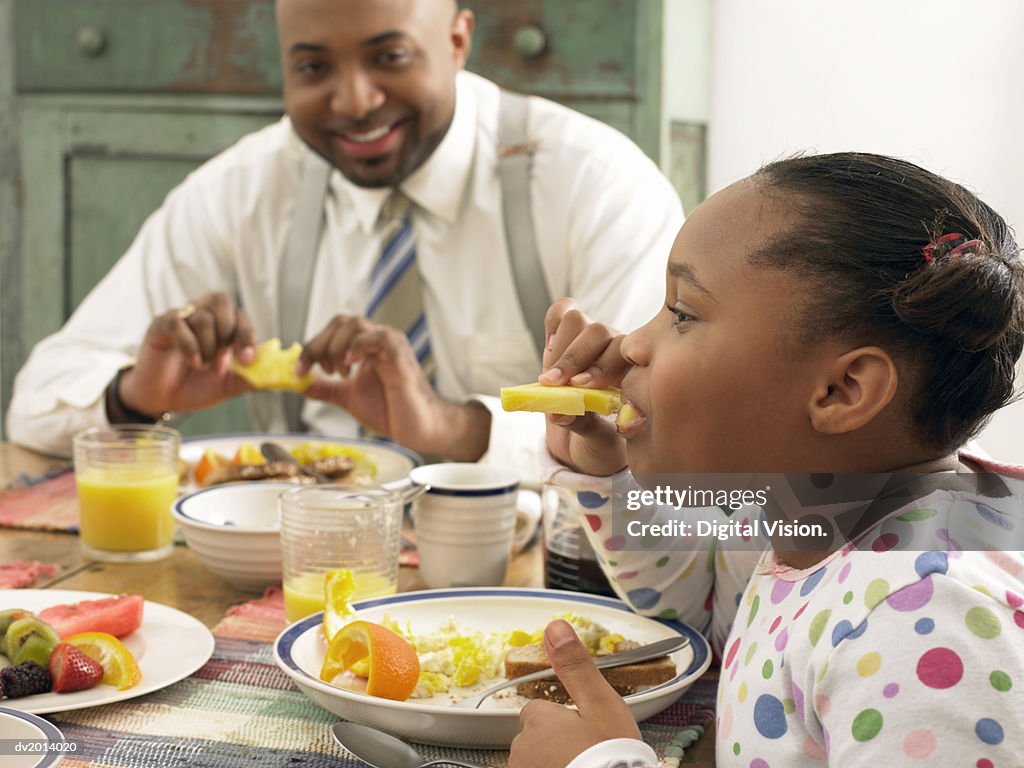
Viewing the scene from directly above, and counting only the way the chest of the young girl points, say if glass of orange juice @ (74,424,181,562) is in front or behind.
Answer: in front

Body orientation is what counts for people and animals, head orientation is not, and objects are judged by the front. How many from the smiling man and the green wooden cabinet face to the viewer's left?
0

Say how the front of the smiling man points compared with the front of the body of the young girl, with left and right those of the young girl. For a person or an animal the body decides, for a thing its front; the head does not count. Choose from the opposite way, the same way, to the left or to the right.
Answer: to the left

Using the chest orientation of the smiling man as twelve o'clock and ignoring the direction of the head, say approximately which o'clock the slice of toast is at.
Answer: The slice of toast is roughly at 12 o'clock from the smiling man.

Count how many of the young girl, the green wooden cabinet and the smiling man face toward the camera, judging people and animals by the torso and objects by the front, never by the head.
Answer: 2

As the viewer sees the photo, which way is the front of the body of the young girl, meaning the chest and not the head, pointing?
to the viewer's left

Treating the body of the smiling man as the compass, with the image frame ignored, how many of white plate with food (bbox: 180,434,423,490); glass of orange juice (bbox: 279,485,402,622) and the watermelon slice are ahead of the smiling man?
3

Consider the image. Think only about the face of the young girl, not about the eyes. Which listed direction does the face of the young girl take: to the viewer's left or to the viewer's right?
to the viewer's left

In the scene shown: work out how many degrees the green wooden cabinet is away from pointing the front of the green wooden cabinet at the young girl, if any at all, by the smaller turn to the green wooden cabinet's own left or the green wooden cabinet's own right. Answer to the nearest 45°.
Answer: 0° — it already faces them

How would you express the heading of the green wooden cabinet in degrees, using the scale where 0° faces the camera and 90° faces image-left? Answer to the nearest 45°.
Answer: approximately 0°
